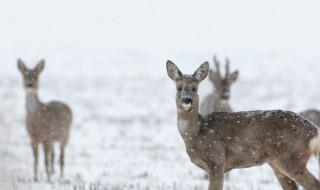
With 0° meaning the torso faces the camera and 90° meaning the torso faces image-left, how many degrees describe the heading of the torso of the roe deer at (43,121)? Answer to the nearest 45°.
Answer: approximately 45°

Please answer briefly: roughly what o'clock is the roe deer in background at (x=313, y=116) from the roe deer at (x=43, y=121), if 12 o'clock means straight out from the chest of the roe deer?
The roe deer in background is roughly at 8 o'clock from the roe deer.

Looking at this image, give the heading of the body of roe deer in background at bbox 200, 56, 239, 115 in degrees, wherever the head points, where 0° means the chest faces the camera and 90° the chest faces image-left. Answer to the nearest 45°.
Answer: approximately 315°

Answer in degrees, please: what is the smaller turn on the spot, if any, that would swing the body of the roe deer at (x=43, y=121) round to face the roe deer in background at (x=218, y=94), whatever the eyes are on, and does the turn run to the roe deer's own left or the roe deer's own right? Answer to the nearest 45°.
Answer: approximately 135° to the roe deer's own left

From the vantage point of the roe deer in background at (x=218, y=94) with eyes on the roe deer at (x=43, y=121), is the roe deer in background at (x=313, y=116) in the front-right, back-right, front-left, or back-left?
back-left
